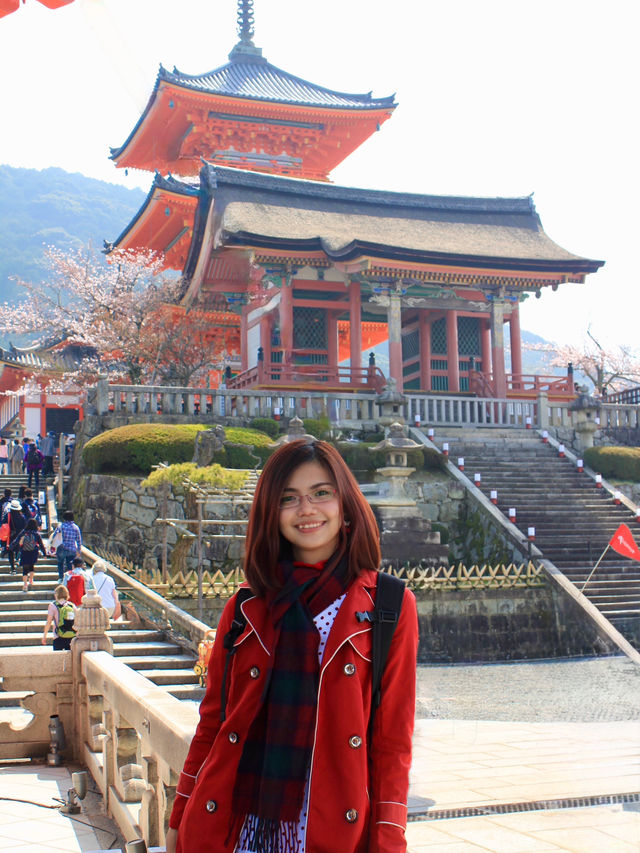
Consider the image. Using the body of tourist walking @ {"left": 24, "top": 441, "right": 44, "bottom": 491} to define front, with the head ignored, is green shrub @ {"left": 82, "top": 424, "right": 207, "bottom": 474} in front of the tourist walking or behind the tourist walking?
behind

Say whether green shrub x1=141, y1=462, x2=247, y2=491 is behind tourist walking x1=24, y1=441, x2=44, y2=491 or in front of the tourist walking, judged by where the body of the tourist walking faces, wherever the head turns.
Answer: behind

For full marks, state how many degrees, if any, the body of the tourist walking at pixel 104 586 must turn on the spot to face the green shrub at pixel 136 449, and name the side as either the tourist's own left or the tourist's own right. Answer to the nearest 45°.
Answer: approximately 45° to the tourist's own right

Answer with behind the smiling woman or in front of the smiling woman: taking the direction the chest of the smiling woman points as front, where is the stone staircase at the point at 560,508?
behind

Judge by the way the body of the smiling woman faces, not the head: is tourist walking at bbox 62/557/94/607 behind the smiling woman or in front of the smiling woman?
behind

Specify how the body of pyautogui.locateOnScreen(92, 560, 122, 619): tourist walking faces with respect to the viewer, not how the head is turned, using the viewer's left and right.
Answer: facing away from the viewer and to the left of the viewer

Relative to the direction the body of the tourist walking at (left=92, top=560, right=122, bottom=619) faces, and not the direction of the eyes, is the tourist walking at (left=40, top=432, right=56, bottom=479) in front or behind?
in front

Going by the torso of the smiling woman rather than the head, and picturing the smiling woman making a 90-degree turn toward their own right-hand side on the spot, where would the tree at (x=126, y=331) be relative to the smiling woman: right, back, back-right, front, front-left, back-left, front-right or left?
right
